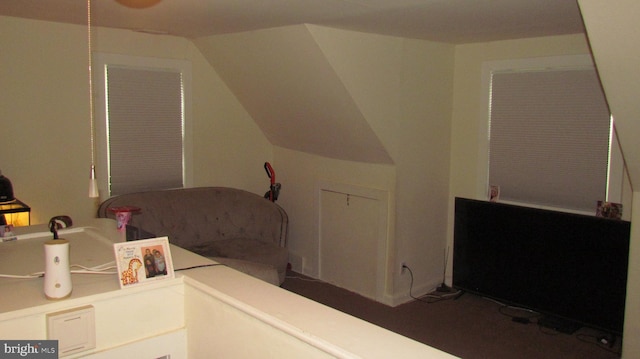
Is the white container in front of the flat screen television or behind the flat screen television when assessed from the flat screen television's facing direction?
in front

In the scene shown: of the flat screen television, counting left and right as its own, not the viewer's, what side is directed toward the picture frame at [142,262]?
front

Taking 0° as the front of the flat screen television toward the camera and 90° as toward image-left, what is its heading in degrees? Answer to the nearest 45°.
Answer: approximately 45°

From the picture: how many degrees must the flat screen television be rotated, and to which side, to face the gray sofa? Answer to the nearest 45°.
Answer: approximately 45° to its right

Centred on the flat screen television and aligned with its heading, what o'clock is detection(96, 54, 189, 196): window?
The window is roughly at 1 o'clock from the flat screen television.
